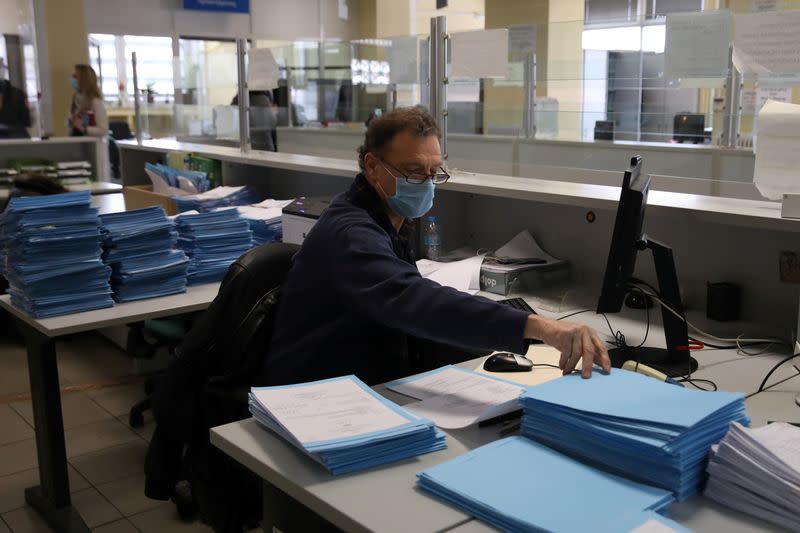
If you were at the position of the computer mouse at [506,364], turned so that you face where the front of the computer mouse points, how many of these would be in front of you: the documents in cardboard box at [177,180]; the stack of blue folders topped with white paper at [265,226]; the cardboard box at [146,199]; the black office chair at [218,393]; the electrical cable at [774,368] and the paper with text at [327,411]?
1

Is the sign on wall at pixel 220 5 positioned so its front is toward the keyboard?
yes

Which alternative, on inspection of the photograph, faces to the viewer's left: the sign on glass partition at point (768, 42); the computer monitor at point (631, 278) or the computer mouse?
the computer monitor

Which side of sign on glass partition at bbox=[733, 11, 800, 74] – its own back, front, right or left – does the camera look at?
back

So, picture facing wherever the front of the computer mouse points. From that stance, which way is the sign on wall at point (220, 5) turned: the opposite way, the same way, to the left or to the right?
to the right

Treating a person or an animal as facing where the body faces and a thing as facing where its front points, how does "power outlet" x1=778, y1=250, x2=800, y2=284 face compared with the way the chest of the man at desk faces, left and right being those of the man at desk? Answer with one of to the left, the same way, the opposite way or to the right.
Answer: to the right

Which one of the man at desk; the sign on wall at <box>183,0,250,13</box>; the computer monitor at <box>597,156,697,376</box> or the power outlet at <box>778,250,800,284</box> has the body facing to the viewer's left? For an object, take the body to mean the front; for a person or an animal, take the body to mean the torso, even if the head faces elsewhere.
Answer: the computer monitor

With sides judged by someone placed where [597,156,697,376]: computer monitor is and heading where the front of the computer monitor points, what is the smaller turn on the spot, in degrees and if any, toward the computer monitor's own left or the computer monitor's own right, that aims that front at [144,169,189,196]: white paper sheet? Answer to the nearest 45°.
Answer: approximately 45° to the computer monitor's own right

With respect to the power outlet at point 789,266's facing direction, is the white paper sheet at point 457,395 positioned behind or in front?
in front

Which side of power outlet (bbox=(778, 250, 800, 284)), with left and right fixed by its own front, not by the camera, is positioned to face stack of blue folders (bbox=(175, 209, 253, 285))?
right

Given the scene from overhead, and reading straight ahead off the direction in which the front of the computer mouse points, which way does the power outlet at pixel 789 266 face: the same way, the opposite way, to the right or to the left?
to the right

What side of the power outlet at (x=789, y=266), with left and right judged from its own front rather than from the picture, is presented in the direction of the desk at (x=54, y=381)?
right

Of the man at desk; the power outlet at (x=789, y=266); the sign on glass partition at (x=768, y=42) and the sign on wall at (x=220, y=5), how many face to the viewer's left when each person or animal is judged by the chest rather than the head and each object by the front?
0

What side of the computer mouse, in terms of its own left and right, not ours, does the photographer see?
right

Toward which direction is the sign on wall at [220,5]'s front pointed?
toward the camera

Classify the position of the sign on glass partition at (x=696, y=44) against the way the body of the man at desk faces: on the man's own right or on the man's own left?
on the man's own left

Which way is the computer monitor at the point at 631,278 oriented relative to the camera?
to the viewer's left

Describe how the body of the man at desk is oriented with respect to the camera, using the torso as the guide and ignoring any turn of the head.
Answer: to the viewer's right

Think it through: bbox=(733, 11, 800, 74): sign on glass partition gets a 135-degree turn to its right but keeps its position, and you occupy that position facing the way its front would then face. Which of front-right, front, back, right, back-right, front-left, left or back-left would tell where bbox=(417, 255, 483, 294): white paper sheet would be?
front-left

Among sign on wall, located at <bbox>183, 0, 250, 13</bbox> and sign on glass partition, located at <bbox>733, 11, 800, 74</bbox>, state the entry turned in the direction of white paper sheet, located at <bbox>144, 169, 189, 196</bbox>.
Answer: sign on wall, located at <bbox>183, 0, 250, 13</bbox>

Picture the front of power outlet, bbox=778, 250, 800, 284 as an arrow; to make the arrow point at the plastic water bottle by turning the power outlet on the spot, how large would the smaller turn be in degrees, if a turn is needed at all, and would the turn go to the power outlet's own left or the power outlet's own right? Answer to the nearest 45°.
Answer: approximately 90° to the power outlet's own right
